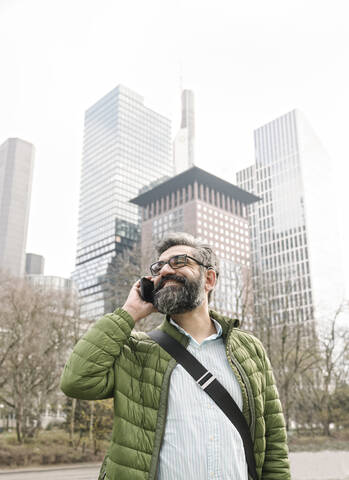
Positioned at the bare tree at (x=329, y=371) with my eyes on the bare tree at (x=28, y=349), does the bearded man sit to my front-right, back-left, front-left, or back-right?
front-left

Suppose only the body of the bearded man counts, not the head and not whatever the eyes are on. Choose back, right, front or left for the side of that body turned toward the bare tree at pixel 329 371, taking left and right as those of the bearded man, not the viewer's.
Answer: back

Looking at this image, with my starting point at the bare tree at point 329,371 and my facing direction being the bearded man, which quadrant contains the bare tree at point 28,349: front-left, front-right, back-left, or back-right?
front-right

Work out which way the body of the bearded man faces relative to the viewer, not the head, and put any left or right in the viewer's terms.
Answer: facing the viewer

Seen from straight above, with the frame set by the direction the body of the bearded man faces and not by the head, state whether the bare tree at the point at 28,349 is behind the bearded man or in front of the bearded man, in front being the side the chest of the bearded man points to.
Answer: behind
